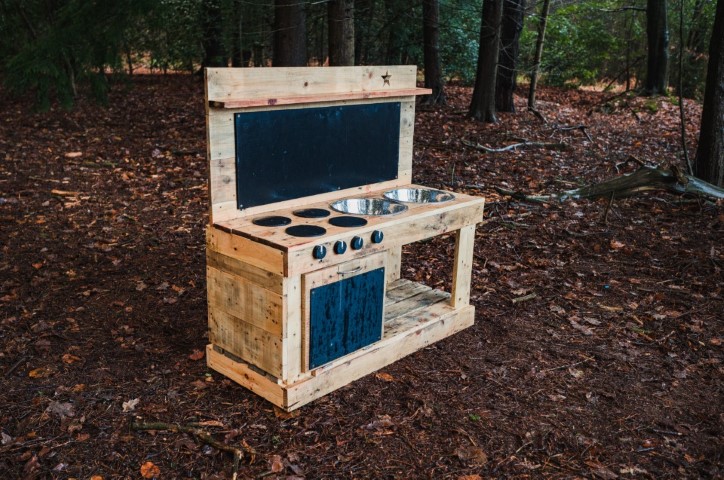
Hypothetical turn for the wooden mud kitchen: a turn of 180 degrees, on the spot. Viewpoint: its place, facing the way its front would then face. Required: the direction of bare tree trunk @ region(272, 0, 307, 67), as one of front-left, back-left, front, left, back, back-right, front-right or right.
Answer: front-right

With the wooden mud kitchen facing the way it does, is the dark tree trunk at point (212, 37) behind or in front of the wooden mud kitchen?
behind

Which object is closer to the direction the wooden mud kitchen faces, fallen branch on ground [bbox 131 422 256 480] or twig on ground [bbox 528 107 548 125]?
the fallen branch on ground

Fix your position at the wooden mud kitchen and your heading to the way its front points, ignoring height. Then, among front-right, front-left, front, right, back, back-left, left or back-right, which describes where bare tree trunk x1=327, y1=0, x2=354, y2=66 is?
back-left

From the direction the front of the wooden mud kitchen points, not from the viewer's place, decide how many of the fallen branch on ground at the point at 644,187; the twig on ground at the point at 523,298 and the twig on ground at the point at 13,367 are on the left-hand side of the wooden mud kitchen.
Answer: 2

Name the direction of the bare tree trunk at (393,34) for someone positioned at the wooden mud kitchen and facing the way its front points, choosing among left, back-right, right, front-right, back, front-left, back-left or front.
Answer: back-left

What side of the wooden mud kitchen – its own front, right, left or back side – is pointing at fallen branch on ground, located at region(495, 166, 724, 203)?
left

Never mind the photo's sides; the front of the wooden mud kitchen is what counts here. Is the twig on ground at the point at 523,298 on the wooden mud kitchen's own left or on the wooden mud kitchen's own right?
on the wooden mud kitchen's own left

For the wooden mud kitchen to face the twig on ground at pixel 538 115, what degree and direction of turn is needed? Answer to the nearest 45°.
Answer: approximately 90° to its left

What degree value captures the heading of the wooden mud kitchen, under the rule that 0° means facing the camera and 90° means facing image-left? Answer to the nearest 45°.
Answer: approximately 315°
